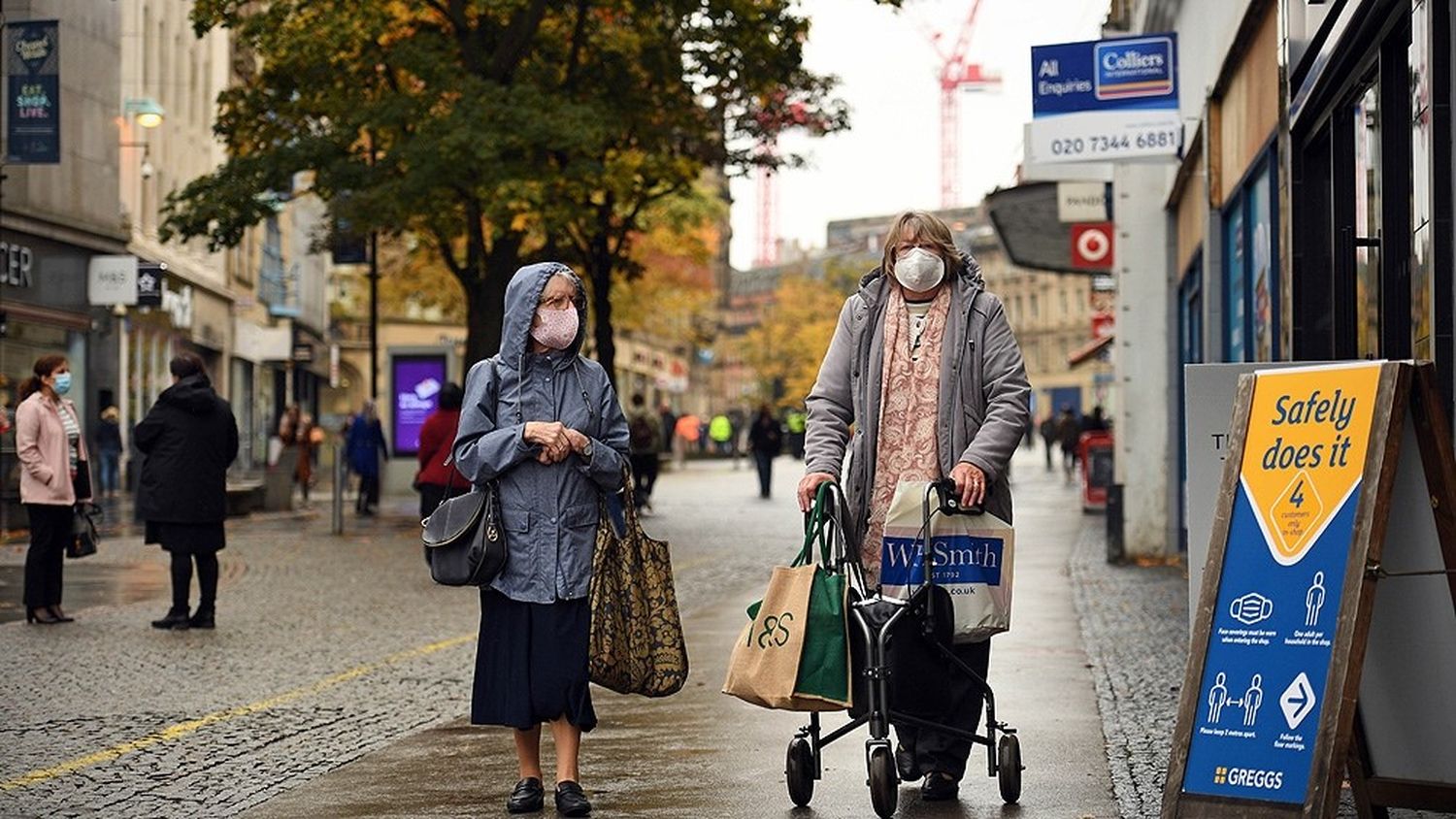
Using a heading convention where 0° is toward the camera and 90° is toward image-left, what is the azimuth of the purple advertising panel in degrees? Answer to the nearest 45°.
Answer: approximately 0°

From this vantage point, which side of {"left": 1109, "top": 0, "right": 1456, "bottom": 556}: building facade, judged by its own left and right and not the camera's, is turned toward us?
left

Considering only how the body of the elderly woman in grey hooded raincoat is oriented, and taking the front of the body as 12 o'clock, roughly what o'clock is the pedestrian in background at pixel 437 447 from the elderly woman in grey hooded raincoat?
The pedestrian in background is roughly at 6 o'clock from the elderly woman in grey hooded raincoat.

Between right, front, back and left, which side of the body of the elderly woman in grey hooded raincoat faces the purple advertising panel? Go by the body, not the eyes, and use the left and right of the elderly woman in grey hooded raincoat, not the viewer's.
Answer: back

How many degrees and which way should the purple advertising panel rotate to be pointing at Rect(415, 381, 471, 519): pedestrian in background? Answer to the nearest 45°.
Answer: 0° — it already faces them

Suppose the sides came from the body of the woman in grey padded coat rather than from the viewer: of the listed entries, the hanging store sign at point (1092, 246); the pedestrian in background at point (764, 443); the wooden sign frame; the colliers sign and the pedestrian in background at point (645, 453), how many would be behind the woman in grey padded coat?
4

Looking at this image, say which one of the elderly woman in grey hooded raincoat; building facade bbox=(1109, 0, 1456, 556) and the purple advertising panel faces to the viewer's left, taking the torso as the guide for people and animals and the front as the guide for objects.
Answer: the building facade

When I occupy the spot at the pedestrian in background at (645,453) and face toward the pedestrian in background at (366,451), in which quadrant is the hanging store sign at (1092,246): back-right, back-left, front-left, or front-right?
back-left
